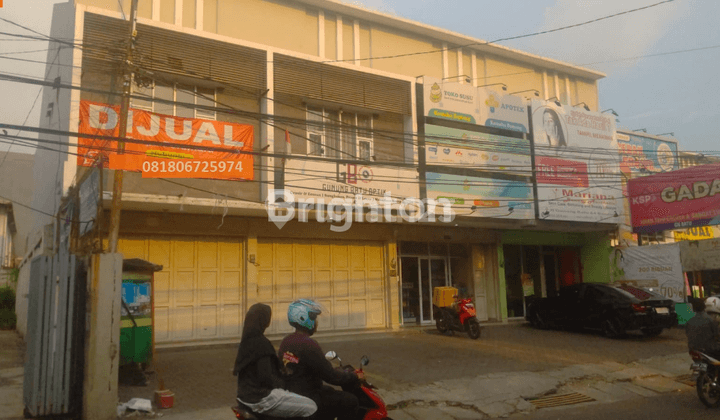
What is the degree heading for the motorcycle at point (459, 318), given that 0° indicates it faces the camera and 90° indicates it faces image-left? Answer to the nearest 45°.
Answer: approximately 315°

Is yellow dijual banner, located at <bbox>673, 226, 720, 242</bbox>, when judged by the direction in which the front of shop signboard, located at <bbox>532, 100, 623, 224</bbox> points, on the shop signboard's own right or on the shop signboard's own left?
on the shop signboard's own left

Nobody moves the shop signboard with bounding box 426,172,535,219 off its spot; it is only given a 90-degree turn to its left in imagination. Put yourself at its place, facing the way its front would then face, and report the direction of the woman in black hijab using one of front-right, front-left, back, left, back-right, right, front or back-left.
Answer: back-right

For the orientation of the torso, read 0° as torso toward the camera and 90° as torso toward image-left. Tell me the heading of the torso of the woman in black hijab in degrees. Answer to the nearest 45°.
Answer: approximately 270°

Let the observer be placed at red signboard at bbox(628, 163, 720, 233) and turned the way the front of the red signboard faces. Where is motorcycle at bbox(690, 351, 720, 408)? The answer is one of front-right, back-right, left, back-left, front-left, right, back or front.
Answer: front-left

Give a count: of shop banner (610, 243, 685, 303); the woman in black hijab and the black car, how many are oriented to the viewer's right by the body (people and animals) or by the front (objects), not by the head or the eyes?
1

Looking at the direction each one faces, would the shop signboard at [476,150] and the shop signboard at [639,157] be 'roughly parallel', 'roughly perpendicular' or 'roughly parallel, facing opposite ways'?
roughly parallel

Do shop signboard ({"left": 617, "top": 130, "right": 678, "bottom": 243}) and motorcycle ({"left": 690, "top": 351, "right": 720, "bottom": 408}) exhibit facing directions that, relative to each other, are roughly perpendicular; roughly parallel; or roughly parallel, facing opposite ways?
roughly perpendicular

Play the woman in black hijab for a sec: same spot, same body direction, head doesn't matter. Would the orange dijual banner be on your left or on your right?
on your left

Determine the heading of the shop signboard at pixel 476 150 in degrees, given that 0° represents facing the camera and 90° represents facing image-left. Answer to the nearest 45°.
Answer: approximately 315°

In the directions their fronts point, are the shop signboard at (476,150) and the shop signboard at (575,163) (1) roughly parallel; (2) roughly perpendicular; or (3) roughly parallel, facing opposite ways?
roughly parallel

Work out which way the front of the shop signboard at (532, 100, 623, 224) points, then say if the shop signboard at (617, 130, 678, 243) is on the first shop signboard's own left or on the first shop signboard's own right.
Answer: on the first shop signboard's own left

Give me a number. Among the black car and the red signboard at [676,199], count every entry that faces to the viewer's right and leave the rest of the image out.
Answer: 0

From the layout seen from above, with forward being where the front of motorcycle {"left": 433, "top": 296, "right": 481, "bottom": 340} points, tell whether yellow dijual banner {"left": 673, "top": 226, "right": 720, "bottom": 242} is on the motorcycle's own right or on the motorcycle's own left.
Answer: on the motorcycle's own left

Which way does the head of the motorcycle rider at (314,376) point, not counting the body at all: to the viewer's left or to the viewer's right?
to the viewer's right
